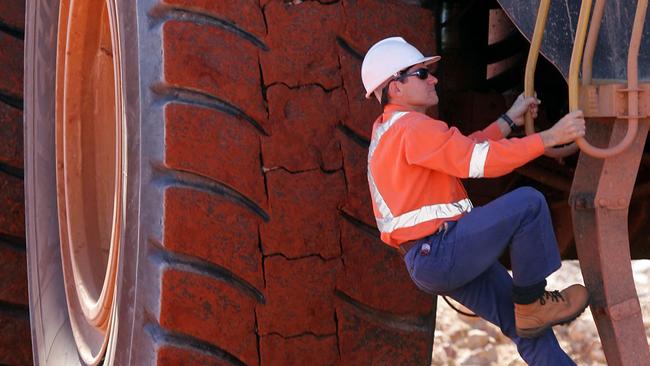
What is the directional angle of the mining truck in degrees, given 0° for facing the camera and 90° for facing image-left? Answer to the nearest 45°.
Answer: approximately 0°

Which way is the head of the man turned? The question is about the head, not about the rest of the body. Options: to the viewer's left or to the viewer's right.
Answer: to the viewer's right

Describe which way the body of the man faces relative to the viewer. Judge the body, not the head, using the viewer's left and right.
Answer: facing to the right of the viewer
